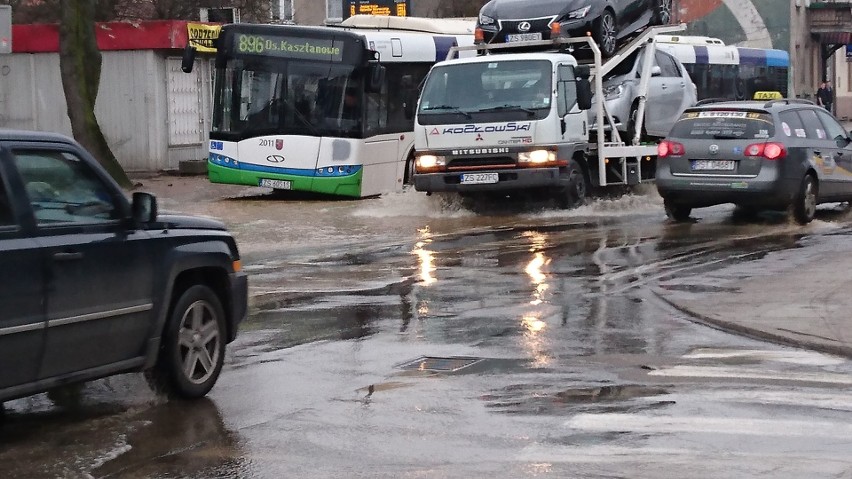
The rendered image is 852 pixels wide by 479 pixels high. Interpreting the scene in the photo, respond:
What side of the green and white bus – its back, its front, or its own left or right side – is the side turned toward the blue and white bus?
back

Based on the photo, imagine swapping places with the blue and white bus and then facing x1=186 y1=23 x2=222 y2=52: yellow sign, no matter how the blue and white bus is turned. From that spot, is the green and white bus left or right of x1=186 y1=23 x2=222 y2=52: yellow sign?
left

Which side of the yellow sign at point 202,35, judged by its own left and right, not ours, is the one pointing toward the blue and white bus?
left

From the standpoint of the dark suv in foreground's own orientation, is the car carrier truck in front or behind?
in front

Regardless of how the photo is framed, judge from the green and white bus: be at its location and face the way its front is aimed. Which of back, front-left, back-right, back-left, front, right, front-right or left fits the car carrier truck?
left

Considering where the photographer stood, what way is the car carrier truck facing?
facing the viewer and to the left of the viewer

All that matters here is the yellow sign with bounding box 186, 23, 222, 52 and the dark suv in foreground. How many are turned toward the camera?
1

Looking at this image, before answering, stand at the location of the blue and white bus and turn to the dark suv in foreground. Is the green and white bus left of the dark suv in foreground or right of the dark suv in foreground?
right

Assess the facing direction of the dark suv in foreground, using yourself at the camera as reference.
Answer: facing away from the viewer and to the right of the viewer

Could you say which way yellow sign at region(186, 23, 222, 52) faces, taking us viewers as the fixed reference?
facing the viewer

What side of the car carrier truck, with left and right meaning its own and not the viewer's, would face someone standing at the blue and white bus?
back

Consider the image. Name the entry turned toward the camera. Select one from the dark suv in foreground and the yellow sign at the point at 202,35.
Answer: the yellow sign

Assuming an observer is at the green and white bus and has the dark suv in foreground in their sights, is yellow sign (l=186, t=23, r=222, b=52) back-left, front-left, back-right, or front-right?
back-right

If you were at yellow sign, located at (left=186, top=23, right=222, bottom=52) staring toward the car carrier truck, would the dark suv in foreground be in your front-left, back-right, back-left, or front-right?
front-right
